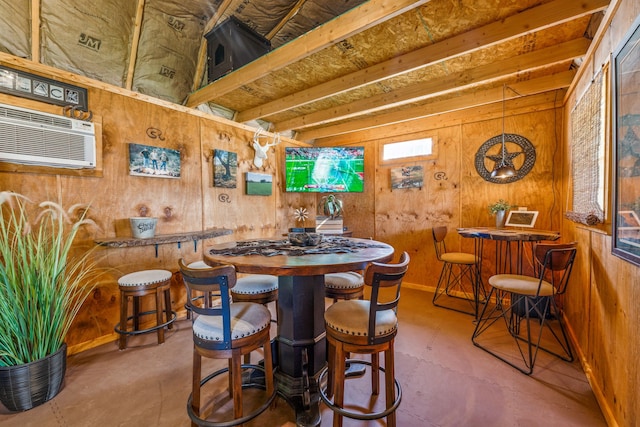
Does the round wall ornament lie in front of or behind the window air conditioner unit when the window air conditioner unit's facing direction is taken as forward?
in front

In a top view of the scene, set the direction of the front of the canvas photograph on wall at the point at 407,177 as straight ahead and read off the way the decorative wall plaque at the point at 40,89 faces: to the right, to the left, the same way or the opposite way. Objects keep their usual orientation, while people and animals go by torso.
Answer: to the left

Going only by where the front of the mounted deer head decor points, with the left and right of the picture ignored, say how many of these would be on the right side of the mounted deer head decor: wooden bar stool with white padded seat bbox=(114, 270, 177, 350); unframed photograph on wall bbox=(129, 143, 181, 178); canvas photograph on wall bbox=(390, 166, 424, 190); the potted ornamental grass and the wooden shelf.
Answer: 4

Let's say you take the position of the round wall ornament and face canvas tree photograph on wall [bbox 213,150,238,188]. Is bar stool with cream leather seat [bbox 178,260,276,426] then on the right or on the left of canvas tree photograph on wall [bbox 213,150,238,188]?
left

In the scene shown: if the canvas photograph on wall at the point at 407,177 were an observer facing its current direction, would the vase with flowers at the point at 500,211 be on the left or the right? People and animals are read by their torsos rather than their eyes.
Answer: on its left

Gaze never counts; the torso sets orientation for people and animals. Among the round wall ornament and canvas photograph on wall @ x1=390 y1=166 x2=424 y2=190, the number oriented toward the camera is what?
2

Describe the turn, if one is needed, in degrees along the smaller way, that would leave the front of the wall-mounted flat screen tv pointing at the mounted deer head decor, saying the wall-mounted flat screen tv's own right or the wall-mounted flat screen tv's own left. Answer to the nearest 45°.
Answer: approximately 45° to the wall-mounted flat screen tv's own right

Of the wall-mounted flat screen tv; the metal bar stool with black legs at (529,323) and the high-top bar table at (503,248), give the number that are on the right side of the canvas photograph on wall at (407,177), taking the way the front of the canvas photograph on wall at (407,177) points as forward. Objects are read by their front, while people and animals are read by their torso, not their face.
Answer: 1

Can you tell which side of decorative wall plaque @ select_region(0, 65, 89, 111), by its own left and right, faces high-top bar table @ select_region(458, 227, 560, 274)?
front

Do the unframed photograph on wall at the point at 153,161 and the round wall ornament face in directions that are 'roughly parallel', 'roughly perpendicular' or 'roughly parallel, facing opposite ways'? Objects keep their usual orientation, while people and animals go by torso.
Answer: roughly perpendicular

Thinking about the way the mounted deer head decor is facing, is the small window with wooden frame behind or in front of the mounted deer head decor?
in front

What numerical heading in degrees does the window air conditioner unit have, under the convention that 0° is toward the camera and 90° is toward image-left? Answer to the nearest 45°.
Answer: approximately 315°

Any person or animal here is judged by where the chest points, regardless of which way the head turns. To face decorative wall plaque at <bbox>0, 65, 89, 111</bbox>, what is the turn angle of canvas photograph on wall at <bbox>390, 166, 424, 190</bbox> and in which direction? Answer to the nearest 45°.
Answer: approximately 45° to its right

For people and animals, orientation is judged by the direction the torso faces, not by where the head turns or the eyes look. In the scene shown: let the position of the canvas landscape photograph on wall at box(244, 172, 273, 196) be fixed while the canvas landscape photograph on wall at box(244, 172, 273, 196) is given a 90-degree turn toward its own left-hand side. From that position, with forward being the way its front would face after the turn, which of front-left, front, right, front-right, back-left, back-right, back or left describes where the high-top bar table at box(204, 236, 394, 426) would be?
back-right

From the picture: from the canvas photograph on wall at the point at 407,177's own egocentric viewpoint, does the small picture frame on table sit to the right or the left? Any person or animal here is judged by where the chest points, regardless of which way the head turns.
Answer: on its left
